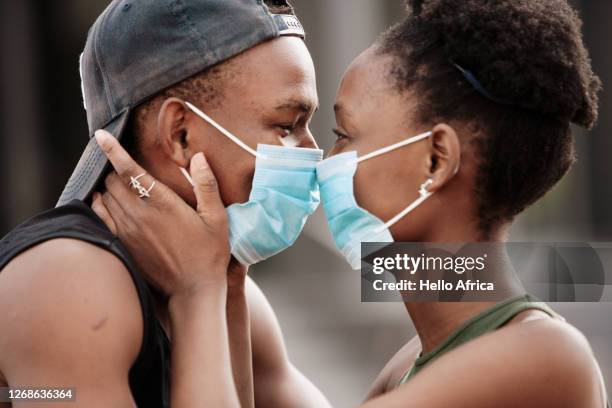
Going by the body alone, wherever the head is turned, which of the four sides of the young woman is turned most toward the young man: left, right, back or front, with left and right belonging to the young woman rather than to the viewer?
front

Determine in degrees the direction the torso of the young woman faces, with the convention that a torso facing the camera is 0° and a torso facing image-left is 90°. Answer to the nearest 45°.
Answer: approximately 90°

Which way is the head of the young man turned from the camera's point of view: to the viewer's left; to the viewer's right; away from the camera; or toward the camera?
to the viewer's right

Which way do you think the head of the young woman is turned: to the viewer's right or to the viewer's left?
to the viewer's left
